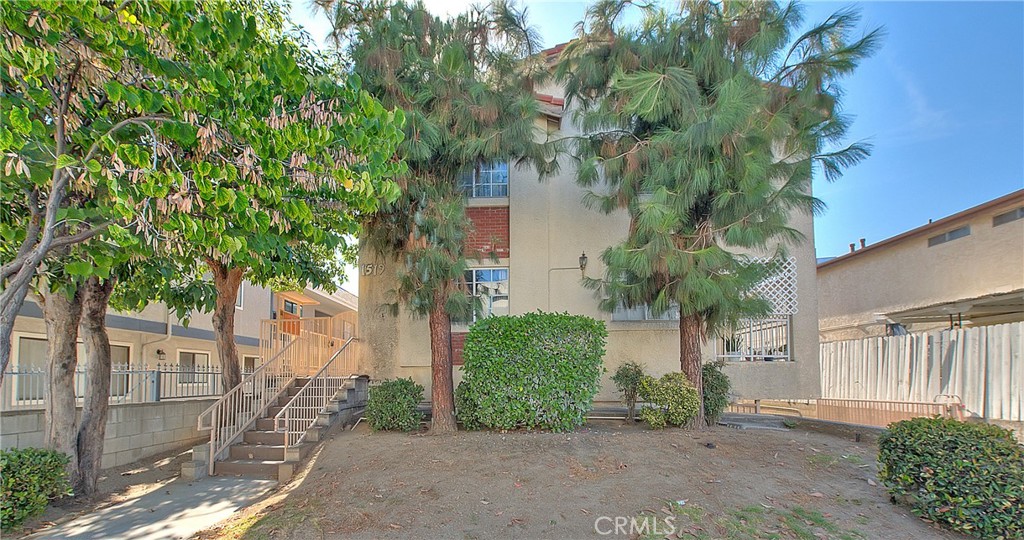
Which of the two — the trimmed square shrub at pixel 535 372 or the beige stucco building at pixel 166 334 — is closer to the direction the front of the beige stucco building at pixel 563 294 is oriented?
the trimmed square shrub

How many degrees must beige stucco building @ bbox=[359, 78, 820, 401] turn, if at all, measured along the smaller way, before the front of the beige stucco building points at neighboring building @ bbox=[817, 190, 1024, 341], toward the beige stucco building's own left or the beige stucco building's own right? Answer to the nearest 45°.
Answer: approximately 135° to the beige stucco building's own left

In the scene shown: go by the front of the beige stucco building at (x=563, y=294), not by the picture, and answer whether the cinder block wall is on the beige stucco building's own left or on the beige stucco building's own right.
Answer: on the beige stucco building's own right

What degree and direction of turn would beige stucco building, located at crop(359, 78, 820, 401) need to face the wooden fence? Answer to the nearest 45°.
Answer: approximately 90° to its left

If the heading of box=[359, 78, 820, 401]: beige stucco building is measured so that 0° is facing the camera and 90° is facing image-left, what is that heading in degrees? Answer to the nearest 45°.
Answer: approximately 0°
